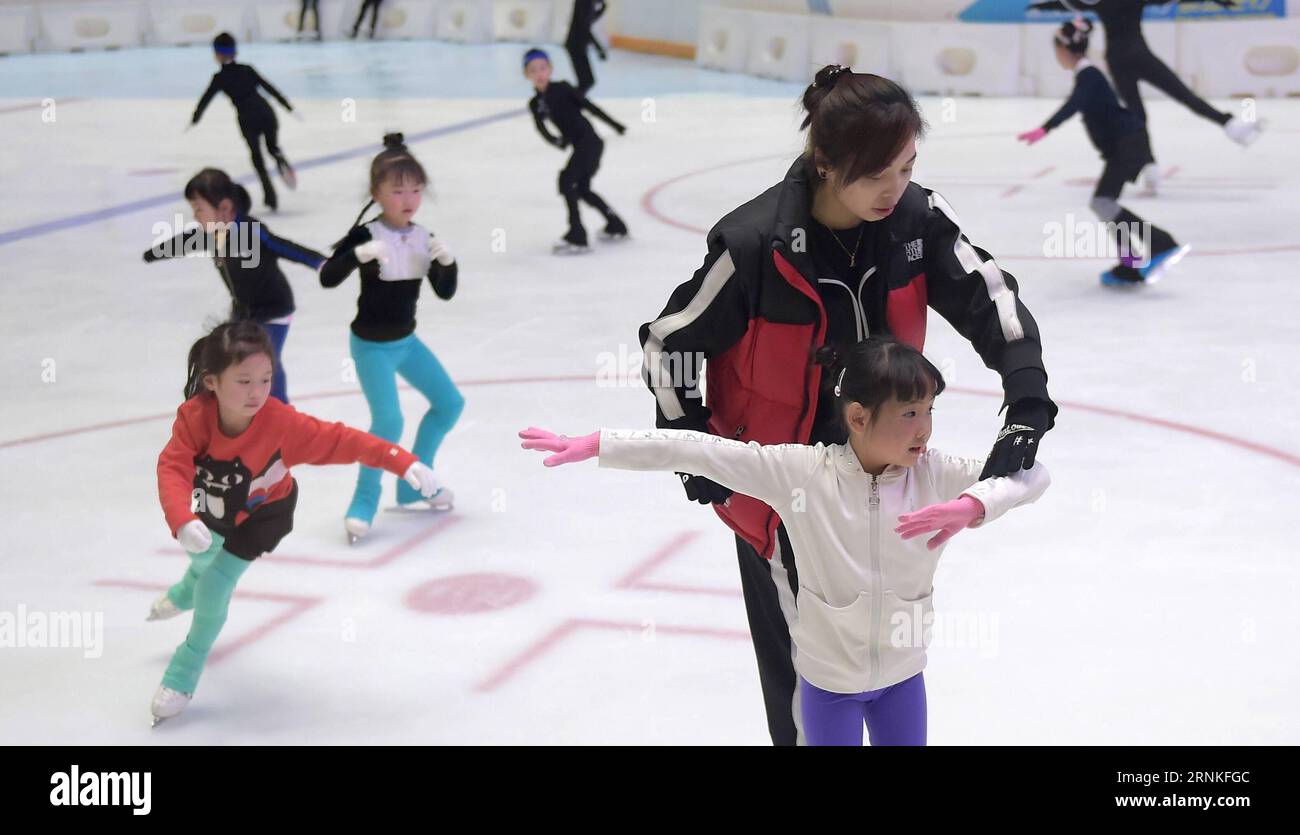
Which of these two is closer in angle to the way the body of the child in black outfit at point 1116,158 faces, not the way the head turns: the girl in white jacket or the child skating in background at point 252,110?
the child skating in background

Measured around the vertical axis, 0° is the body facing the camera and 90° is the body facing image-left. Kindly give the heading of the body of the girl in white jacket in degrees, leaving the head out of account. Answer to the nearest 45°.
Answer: approximately 0°

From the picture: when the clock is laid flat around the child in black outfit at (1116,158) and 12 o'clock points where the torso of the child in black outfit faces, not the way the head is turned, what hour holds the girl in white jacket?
The girl in white jacket is roughly at 9 o'clock from the child in black outfit.

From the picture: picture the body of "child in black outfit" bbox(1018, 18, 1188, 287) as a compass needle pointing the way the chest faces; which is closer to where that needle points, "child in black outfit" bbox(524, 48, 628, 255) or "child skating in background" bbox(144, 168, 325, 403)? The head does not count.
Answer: the child in black outfit

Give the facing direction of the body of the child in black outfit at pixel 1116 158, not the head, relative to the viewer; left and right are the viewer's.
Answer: facing to the left of the viewer

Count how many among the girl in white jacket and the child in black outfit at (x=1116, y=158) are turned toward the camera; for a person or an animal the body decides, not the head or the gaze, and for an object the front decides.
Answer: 1

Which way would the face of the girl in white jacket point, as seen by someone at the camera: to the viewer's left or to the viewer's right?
to the viewer's right

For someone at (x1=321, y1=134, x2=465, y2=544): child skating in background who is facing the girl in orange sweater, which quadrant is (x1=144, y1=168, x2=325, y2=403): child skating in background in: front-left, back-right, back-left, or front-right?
back-right

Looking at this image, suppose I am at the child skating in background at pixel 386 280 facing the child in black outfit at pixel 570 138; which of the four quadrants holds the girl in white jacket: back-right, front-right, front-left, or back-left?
back-right

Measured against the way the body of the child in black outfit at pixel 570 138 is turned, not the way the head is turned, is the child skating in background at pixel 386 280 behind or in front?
in front

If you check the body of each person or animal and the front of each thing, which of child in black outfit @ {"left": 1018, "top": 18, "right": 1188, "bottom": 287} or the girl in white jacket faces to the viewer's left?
the child in black outfit

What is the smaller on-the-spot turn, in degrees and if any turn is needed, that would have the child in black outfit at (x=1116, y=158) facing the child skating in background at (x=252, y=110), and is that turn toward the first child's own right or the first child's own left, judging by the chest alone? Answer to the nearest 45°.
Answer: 0° — they already face them
